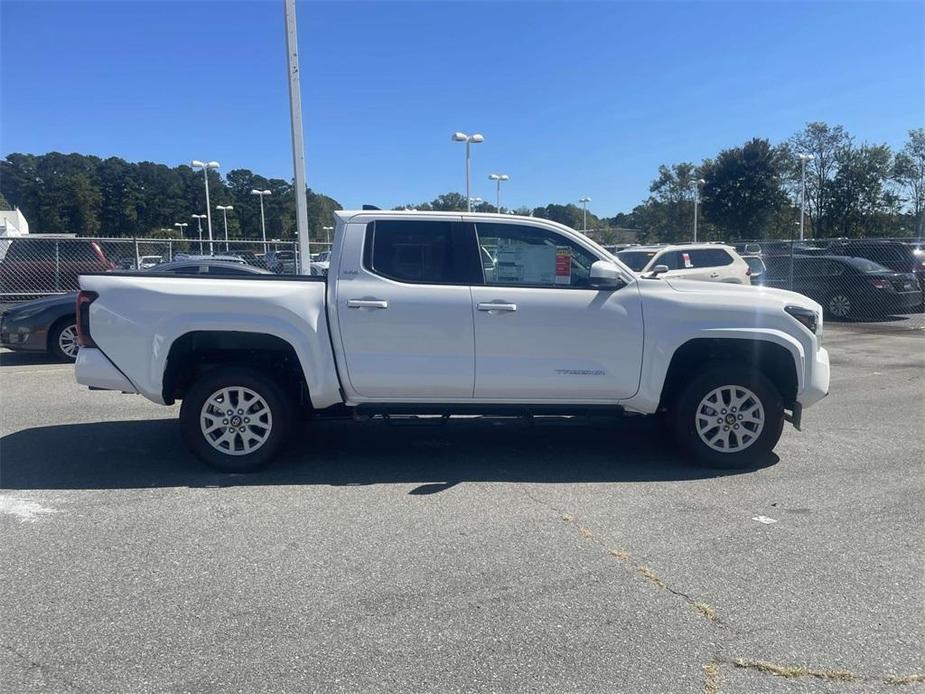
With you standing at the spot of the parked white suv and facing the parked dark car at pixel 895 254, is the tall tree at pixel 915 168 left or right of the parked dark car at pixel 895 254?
left

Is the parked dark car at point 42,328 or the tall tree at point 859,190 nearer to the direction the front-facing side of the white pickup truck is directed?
the tall tree

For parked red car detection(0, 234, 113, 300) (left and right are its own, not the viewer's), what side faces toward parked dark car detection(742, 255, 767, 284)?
back

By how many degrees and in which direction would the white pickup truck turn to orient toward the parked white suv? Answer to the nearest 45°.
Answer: approximately 45° to its left

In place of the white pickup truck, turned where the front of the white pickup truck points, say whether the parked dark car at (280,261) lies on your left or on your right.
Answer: on your left

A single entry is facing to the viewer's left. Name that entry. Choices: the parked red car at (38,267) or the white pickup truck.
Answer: the parked red car

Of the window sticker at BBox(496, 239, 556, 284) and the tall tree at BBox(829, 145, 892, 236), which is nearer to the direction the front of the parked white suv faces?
the window sticker

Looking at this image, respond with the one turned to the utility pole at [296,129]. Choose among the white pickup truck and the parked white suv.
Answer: the parked white suv

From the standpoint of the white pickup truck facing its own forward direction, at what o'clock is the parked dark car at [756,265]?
The parked dark car is roughly at 10 o'clock from the white pickup truck.

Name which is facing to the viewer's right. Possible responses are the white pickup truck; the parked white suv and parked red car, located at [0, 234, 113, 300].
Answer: the white pickup truck

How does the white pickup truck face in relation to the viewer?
to the viewer's right

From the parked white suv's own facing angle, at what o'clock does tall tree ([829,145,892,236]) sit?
The tall tree is roughly at 5 o'clock from the parked white suv.

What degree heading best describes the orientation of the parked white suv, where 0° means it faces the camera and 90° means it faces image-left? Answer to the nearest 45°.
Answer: approximately 45°

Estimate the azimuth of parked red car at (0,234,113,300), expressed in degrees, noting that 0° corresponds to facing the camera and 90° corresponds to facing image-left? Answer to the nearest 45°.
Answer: approximately 90°

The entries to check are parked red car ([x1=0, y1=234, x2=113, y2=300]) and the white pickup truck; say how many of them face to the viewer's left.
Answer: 1
